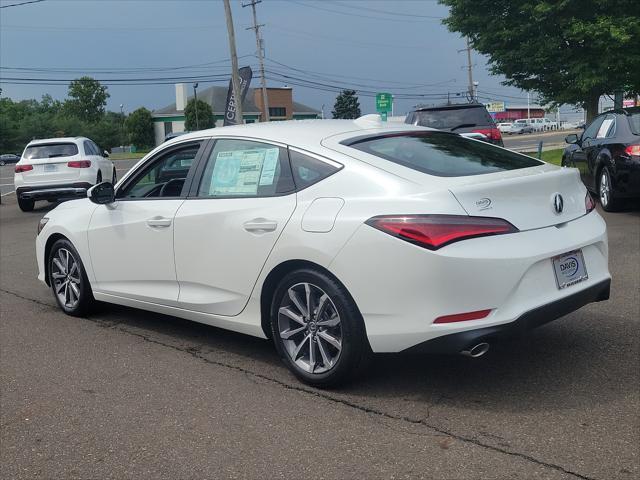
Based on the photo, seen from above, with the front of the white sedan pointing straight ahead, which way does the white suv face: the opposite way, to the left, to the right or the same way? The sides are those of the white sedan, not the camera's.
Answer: to the right

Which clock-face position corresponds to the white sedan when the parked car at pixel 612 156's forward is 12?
The white sedan is roughly at 8 o'clock from the parked car.

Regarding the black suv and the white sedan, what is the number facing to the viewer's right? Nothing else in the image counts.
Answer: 0

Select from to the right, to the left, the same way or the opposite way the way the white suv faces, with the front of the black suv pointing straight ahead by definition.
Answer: the same way

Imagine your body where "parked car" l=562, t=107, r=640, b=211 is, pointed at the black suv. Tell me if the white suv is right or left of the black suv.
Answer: left

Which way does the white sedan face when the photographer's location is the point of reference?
facing away from the viewer and to the left of the viewer

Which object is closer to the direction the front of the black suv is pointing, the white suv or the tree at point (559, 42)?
the tree

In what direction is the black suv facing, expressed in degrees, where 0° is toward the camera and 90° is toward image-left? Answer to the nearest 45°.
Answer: approximately 180°

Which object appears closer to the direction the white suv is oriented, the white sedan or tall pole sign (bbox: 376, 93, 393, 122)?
the tall pole sign

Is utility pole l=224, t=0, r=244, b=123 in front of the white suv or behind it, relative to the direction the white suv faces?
in front

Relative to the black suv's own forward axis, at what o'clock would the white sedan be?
The white sedan is roughly at 6 o'clock from the black suv.

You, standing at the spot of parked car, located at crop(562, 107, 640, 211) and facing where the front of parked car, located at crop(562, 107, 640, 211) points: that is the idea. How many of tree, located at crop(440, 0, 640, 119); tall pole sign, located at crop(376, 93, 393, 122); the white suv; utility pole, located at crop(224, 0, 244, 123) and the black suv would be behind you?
0

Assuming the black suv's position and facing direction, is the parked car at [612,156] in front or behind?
behind

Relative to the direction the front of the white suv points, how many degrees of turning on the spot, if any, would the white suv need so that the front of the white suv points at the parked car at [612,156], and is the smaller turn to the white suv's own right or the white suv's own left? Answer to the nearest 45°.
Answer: approximately 90° to the white suv's own right

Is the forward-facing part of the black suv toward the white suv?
no

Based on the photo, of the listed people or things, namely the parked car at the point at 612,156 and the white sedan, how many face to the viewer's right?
0

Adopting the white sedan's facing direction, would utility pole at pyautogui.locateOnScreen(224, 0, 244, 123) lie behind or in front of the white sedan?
in front

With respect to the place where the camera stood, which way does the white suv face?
facing away from the viewer and to the right of the viewer

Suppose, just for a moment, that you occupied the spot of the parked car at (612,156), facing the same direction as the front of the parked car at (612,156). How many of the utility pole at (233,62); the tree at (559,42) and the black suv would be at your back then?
0

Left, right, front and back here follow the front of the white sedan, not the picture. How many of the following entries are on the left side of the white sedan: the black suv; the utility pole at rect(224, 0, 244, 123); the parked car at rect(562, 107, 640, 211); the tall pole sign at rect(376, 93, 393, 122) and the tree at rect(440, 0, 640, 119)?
0

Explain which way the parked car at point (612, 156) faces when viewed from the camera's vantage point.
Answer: facing away from the viewer and to the left of the viewer
